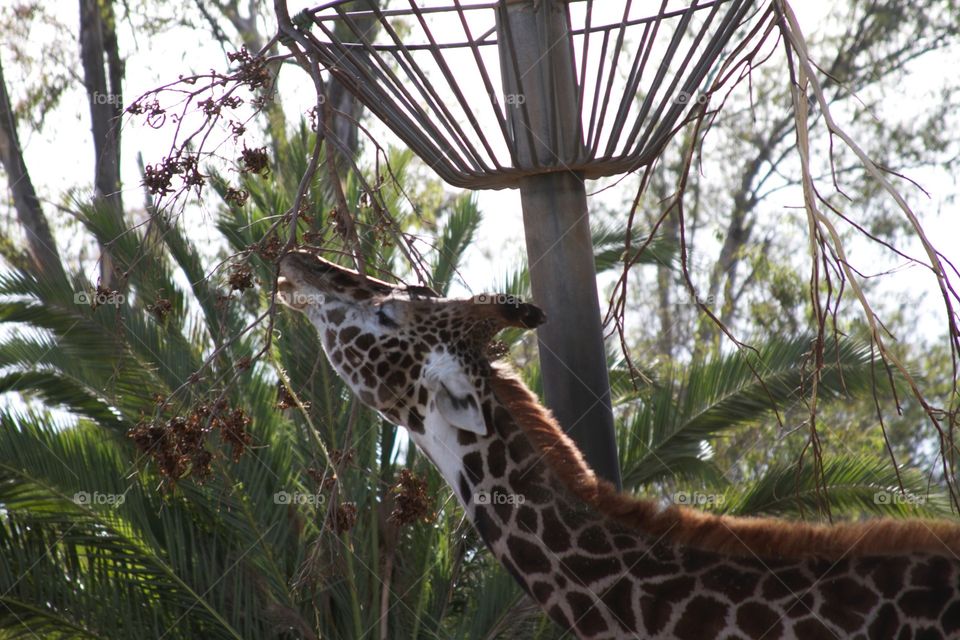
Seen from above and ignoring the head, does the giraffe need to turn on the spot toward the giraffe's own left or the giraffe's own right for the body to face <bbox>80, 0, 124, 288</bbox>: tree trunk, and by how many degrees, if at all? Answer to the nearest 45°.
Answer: approximately 45° to the giraffe's own right

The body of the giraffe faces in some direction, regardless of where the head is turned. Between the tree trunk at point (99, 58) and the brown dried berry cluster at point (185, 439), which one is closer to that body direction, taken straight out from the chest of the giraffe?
the brown dried berry cluster

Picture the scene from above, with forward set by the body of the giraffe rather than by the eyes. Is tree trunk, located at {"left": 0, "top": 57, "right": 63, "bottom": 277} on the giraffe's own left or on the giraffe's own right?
on the giraffe's own right

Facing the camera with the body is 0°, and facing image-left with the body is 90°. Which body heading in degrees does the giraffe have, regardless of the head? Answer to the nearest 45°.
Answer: approximately 90°
